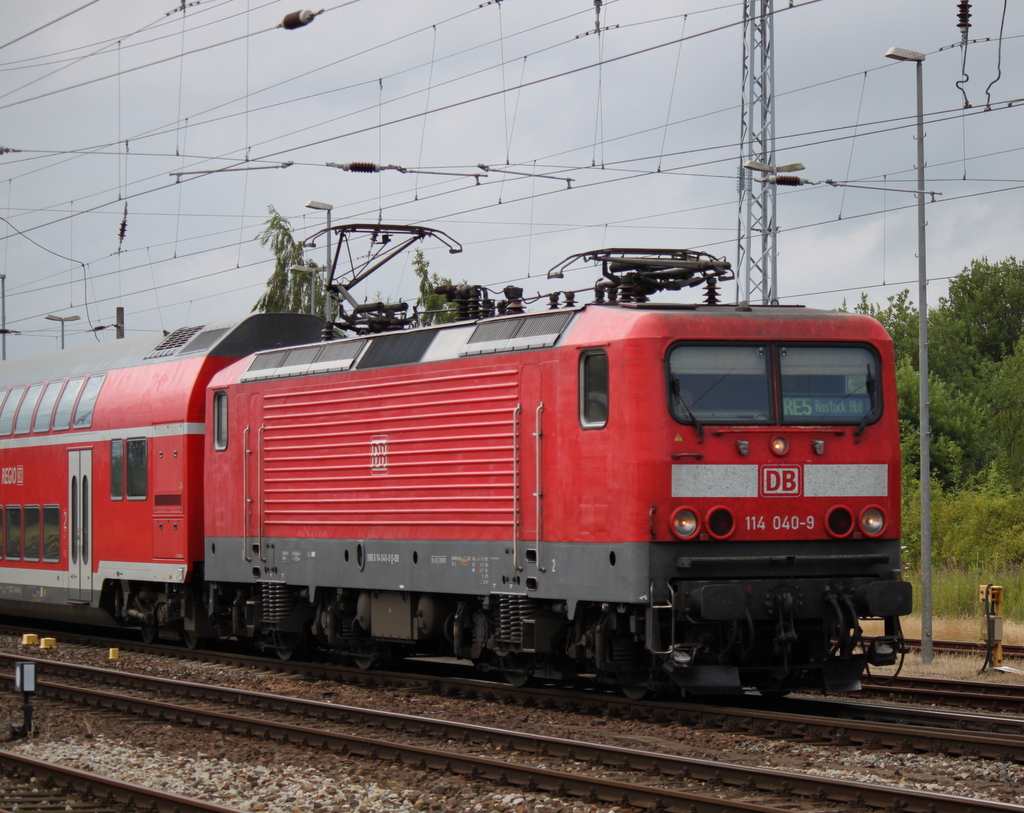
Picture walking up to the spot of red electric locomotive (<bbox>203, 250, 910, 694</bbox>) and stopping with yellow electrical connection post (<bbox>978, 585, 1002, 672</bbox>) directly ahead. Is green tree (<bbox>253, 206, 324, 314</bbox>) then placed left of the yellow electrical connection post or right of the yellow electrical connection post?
left

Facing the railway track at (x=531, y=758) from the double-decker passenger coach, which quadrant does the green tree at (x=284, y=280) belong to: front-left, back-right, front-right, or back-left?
back-left

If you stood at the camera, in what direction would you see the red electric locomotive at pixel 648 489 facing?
facing the viewer and to the right of the viewer

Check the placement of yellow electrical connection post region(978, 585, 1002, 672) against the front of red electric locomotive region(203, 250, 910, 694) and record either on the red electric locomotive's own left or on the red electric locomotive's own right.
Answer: on the red electric locomotive's own left

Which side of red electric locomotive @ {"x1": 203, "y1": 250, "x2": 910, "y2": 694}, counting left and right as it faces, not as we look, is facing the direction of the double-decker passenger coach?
back

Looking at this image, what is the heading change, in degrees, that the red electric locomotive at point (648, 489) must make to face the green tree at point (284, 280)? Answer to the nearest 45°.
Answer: approximately 135° to its left

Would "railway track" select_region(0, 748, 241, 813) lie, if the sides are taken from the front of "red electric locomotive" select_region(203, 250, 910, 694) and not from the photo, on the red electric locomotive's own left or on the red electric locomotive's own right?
on the red electric locomotive's own right
